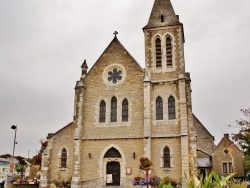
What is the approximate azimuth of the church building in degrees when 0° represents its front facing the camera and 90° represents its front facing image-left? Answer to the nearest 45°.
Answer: approximately 0°
